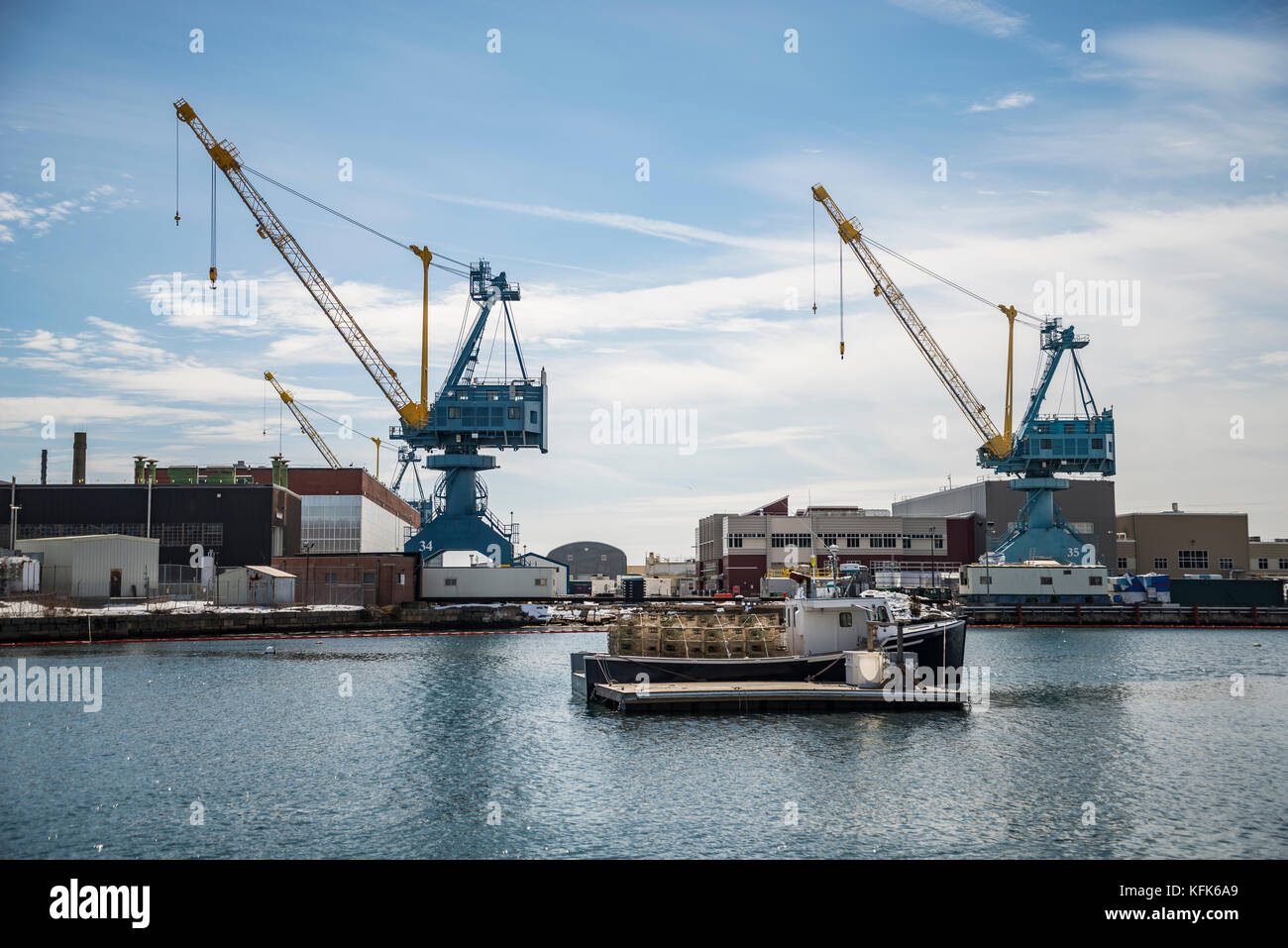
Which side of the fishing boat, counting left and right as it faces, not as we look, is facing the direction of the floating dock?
right

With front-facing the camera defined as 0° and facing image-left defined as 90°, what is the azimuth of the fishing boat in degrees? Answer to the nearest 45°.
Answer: approximately 270°
